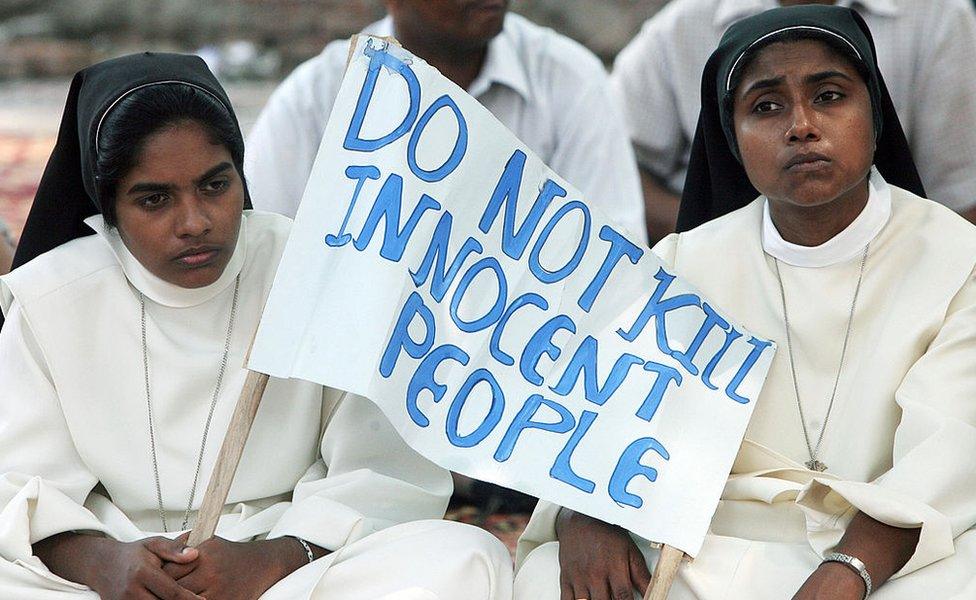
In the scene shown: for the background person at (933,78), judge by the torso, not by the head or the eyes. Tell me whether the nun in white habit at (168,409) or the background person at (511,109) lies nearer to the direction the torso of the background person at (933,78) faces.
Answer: the nun in white habit

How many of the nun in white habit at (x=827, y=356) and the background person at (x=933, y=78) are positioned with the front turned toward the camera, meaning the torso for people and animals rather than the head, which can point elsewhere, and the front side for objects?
2

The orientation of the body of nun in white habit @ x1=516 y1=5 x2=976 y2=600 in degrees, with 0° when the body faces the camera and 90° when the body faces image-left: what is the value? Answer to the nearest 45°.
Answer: approximately 0°

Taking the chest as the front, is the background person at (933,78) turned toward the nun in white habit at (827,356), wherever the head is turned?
yes

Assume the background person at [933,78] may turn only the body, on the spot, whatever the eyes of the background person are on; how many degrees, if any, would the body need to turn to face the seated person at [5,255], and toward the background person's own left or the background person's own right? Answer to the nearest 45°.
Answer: approximately 45° to the background person's own right

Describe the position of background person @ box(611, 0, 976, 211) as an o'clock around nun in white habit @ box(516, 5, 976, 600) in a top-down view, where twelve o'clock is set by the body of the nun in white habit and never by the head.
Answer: The background person is roughly at 6 o'clock from the nun in white habit.

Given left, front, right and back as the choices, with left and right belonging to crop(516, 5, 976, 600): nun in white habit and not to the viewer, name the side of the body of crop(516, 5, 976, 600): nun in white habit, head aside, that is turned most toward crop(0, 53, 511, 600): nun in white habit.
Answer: right

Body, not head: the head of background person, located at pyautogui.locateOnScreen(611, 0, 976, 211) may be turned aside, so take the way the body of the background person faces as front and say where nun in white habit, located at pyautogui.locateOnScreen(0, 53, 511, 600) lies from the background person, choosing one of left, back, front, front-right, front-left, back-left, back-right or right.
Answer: front-right

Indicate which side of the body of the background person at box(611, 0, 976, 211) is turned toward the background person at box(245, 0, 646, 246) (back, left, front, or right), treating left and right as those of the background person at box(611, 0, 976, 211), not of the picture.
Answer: right
